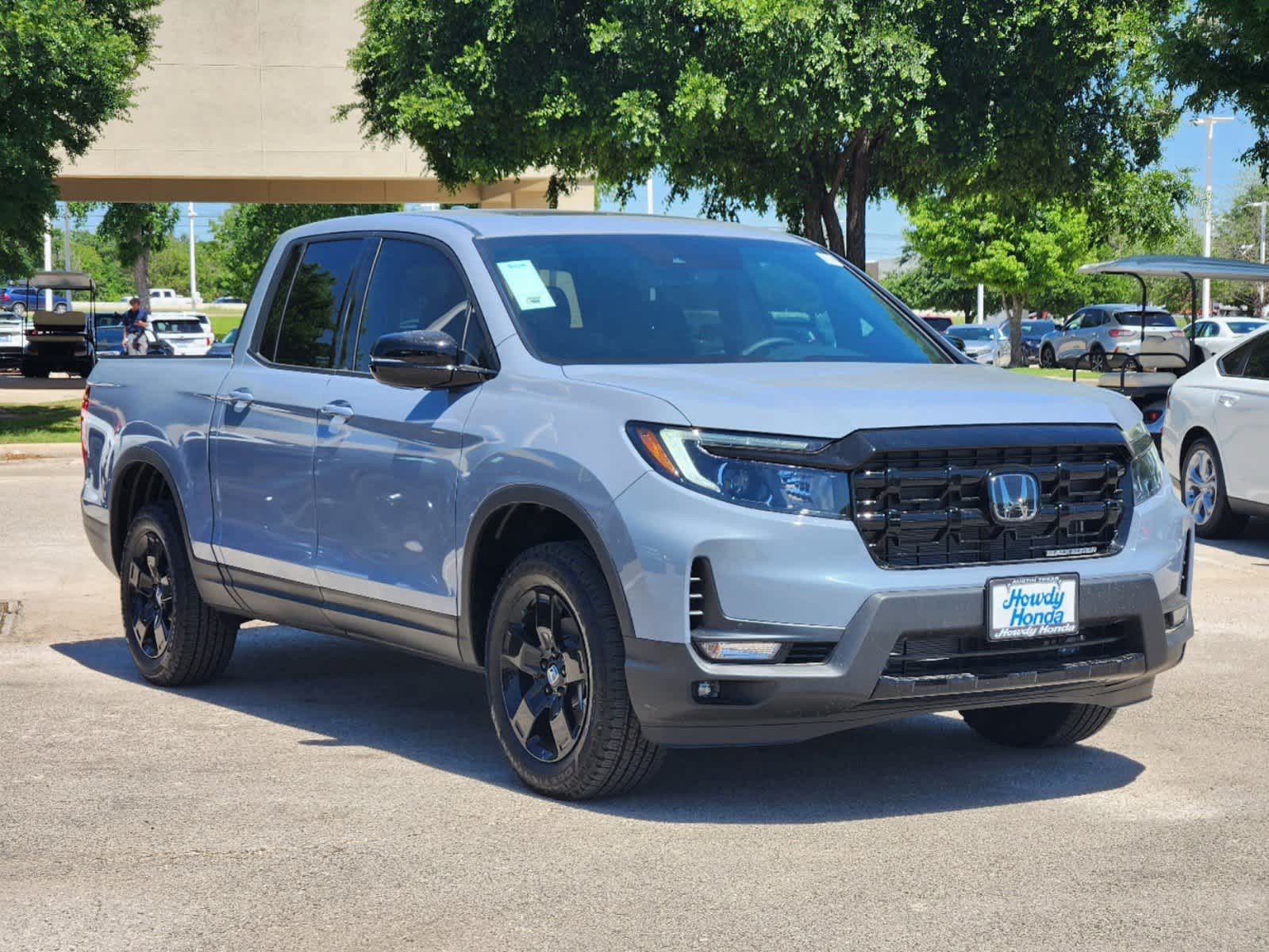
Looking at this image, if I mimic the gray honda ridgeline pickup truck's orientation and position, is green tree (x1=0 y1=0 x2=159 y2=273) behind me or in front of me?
behind

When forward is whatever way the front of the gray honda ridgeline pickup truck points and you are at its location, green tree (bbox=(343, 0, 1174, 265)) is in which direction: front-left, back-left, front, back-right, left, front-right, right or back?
back-left

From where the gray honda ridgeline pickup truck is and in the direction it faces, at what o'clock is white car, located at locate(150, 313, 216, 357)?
The white car is roughly at 7 o'clock from the gray honda ridgeline pickup truck.

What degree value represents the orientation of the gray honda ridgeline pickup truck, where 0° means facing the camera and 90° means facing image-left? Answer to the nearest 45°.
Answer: approximately 315°

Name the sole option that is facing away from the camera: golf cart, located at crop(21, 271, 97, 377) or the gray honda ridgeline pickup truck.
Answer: the golf cart

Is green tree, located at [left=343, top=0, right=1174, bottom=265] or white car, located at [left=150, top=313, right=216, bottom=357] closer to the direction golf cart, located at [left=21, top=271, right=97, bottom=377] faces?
the white car

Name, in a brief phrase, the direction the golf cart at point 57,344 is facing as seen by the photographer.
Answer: facing away from the viewer

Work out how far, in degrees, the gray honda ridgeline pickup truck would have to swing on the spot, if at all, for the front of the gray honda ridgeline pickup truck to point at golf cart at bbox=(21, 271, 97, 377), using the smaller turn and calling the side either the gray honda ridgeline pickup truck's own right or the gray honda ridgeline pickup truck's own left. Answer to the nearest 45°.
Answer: approximately 135° to the gray honda ridgeline pickup truck's own left

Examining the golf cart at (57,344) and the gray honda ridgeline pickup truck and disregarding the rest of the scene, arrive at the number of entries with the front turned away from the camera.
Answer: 1

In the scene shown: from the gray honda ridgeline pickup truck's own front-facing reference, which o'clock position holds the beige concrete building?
The beige concrete building is roughly at 7 o'clock from the gray honda ridgeline pickup truck.

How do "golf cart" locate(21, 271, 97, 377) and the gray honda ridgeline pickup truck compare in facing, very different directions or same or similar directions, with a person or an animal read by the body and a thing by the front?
very different directions
